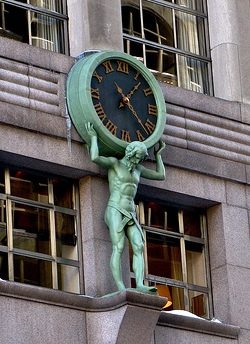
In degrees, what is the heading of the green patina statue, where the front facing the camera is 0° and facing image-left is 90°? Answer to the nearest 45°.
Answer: approximately 315°

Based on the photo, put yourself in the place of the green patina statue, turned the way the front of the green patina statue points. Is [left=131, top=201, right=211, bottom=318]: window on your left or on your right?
on your left

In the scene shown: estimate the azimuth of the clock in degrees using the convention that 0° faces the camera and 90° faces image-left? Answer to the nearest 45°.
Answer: approximately 315°
